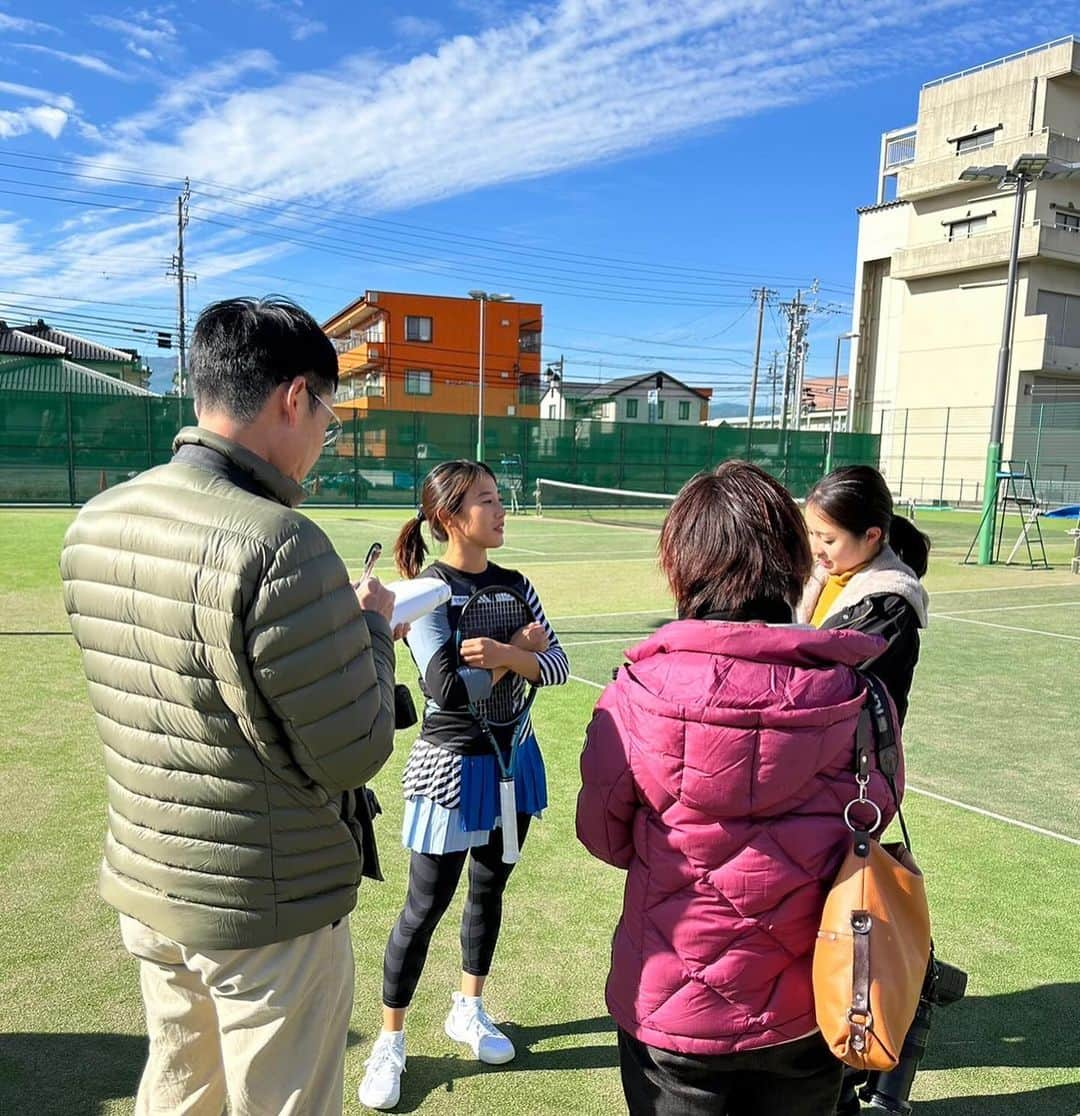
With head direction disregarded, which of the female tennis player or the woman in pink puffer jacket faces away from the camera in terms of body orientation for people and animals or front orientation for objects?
the woman in pink puffer jacket

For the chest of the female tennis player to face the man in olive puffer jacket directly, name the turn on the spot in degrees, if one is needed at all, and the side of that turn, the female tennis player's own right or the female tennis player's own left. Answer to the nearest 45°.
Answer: approximately 45° to the female tennis player's own right

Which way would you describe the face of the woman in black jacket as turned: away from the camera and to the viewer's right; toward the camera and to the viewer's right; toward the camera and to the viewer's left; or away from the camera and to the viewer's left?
toward the camera and to the viewer's left

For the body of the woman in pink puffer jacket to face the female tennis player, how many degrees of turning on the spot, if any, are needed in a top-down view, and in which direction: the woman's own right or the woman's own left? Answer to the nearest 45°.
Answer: approximately 45° to the woman's own left

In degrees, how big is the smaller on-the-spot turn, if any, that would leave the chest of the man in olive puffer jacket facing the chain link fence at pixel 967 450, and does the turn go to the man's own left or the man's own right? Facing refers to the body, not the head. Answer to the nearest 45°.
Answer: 0° — they already face it

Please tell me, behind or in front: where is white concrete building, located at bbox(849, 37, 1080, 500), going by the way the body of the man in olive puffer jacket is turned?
in front

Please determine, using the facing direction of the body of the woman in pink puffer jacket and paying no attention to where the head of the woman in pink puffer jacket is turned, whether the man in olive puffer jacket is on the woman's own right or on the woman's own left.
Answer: on the woman's own left

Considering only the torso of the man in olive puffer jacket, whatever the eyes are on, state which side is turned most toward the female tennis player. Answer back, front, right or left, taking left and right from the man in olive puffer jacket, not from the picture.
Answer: front

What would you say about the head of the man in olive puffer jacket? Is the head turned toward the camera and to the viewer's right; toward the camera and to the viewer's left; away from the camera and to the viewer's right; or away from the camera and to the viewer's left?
away from the camera and to the viewer's right

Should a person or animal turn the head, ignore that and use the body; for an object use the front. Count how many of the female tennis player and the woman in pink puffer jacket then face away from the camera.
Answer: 1

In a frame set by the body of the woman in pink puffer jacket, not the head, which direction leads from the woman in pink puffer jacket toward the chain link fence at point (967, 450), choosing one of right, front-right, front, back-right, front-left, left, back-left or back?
front

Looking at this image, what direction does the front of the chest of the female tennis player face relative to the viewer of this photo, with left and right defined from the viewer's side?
facing the viewer and to the right of the viewer

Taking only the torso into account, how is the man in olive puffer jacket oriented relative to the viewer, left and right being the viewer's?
facing away from the viewer and to the right of the viewer

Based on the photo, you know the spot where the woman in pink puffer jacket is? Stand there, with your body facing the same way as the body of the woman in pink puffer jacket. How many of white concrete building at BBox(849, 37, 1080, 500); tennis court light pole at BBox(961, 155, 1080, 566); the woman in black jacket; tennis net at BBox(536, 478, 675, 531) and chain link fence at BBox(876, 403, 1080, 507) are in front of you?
5

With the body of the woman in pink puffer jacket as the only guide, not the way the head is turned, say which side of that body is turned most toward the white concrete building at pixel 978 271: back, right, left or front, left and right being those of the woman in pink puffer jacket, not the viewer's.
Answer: front

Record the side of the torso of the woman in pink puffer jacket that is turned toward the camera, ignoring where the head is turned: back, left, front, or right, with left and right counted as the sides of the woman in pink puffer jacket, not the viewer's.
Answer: back
